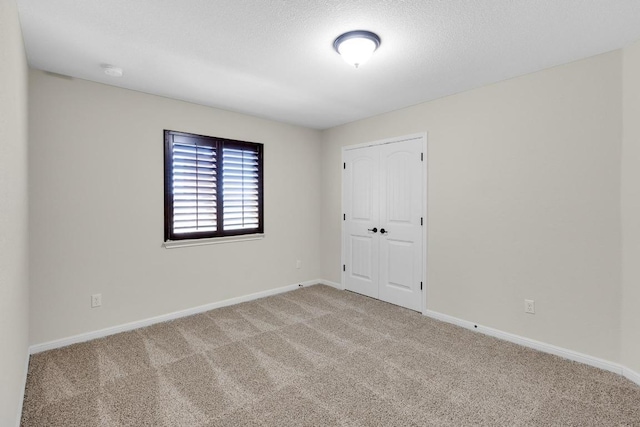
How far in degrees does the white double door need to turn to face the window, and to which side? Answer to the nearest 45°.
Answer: approximately 45° to its right

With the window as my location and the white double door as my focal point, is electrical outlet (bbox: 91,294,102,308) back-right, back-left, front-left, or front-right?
back-right

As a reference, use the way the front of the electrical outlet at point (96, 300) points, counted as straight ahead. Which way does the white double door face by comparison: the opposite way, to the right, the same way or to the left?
to the right

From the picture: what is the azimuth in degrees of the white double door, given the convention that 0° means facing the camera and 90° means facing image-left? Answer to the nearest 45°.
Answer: approximately 45°

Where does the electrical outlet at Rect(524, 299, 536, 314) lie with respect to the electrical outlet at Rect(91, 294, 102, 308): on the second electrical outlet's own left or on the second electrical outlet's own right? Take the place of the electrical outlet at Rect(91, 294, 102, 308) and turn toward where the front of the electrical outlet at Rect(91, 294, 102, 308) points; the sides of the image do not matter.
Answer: on the second electrical outlet's own left

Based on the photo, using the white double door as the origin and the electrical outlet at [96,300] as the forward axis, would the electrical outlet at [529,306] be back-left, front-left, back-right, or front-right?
back-left

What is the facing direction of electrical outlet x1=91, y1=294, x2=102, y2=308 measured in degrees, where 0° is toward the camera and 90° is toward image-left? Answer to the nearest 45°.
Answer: approximately 0°

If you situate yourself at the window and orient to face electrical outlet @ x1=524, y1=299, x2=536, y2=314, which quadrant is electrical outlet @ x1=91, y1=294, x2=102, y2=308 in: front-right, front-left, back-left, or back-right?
back-right

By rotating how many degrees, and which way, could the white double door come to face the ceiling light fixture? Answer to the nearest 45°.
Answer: approximately 45° to its left
